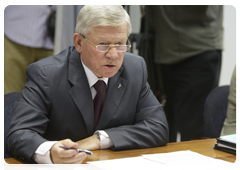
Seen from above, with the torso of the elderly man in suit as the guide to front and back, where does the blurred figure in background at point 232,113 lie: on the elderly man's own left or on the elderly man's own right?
on the elderly man's own left

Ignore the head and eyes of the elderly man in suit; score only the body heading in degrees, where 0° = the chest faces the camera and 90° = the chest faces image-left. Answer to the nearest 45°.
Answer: approximately 315°

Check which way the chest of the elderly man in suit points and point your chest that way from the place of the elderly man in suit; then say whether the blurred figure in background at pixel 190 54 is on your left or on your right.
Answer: on your left
